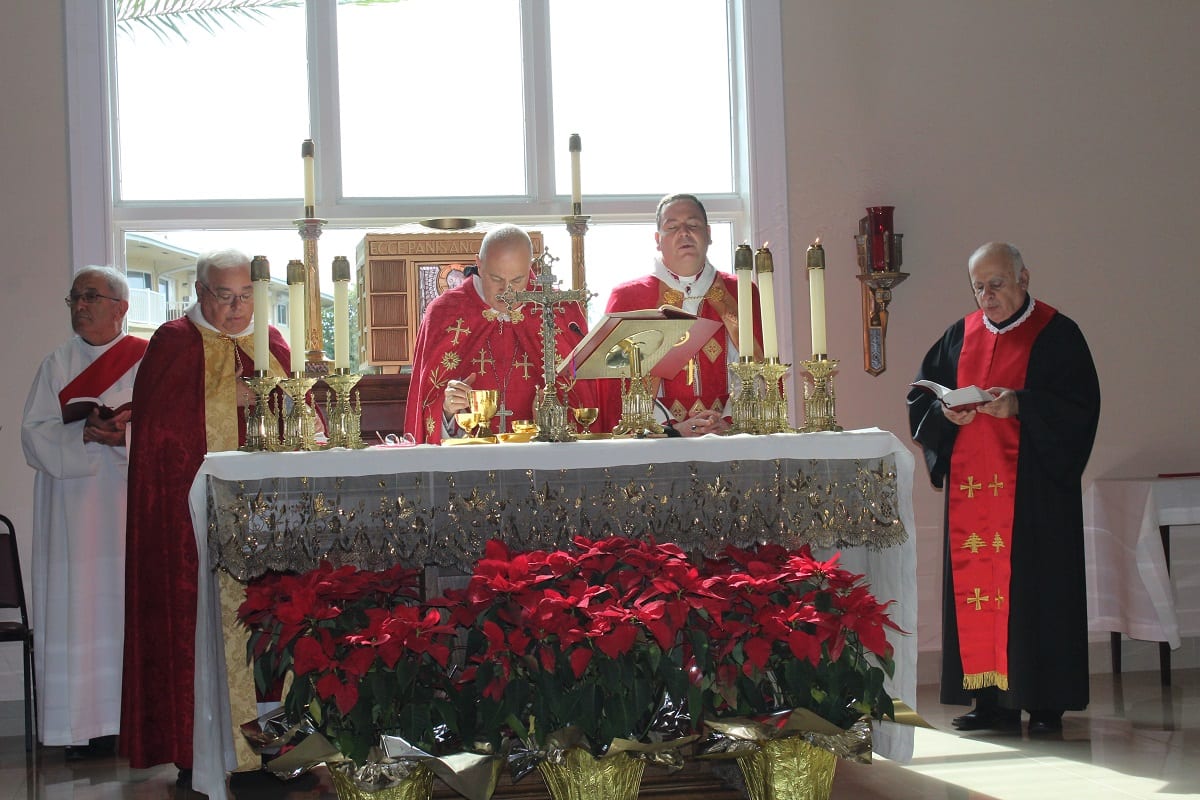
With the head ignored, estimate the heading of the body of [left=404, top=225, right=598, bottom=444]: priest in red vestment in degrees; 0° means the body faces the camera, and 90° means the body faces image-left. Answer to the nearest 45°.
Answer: approximately 0°

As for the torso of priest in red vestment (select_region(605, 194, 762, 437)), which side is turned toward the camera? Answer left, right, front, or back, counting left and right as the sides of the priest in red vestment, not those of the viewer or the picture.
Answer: front

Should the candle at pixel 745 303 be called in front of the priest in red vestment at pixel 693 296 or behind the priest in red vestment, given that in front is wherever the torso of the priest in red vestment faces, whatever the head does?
in front

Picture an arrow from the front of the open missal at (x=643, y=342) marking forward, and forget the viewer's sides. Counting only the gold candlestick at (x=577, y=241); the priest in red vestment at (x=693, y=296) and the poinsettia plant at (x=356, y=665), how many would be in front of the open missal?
2

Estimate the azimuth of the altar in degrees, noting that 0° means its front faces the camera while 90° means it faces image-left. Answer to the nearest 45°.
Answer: approximately 0°

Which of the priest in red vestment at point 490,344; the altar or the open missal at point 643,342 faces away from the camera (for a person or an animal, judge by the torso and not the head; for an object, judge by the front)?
the open missal

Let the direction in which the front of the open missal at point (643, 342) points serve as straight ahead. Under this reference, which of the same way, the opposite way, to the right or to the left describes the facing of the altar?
the opposite way

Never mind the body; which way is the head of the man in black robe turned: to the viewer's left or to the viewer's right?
to the viewer's left

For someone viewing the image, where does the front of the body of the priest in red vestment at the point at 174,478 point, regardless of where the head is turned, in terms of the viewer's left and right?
facing the viewer and to the right of the viewer

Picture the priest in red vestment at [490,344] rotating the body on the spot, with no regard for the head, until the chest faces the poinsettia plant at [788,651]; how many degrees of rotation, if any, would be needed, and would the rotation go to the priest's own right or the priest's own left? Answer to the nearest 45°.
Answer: approximately 45° to the priest's own left

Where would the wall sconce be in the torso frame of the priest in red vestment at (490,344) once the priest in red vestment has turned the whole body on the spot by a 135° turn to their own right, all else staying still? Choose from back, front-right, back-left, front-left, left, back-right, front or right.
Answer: right

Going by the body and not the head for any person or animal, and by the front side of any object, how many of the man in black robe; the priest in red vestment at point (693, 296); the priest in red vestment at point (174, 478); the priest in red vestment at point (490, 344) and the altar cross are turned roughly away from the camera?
0

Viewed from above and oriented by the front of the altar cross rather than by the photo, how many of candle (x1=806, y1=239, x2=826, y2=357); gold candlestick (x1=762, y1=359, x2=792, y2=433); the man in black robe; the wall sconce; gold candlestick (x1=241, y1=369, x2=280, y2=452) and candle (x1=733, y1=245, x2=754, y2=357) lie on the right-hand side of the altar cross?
1

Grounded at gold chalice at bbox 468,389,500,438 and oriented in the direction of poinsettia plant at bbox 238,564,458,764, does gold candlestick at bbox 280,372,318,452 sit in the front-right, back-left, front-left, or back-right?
front-right

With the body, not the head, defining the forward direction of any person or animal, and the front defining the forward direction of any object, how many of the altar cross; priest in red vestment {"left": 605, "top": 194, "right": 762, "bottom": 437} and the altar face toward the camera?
3

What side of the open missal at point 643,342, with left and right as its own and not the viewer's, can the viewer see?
back

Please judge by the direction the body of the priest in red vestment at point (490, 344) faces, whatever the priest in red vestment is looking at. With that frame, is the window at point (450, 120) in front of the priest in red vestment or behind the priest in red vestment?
behind

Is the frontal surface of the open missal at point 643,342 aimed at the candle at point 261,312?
no

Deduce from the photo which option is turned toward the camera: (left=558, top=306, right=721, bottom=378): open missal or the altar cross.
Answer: the altar cross

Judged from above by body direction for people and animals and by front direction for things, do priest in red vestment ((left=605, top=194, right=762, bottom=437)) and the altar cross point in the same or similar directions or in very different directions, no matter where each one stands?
same or similar directions

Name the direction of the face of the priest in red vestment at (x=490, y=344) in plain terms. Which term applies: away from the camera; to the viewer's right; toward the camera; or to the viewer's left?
toward the camera

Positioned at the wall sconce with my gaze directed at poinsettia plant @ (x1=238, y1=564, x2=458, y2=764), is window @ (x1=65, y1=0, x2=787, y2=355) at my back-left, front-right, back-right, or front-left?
front-right

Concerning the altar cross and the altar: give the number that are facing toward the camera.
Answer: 2
